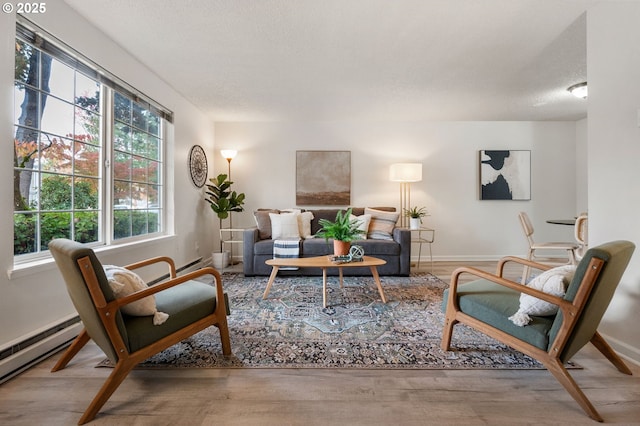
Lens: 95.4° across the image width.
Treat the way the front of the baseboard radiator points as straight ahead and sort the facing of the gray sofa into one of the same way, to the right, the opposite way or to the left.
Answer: to the right

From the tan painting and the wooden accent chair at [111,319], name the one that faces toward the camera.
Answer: the tan painting

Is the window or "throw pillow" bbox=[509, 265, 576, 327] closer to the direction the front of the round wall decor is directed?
the throw pillow

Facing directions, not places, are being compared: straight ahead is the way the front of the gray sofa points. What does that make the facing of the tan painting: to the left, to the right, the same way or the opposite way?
the same way

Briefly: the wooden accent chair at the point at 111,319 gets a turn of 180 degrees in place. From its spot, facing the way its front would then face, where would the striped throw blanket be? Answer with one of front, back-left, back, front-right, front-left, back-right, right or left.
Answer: back

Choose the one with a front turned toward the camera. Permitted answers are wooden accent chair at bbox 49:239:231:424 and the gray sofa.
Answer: the gray sofa

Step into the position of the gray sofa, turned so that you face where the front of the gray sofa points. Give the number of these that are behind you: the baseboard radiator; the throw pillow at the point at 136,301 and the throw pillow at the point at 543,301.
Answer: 0

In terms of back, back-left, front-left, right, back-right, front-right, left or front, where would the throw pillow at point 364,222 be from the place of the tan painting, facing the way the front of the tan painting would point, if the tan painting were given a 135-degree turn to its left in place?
right

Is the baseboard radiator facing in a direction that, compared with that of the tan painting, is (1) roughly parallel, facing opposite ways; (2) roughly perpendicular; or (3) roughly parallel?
roughly perpendicular

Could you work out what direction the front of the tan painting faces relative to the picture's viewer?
facing the viewer

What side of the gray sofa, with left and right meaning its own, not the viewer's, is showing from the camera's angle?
front

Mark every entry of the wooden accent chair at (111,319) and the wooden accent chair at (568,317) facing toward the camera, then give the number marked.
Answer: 0

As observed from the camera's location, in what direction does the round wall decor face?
facing the viewer and to the right of the viewer

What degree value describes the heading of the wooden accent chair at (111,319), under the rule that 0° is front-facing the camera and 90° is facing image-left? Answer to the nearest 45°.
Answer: approximately 225°
